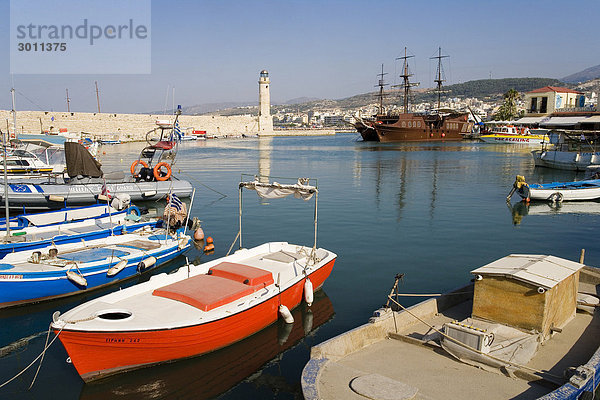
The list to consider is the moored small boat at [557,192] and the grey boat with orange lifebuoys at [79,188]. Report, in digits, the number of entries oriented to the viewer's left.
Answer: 1
